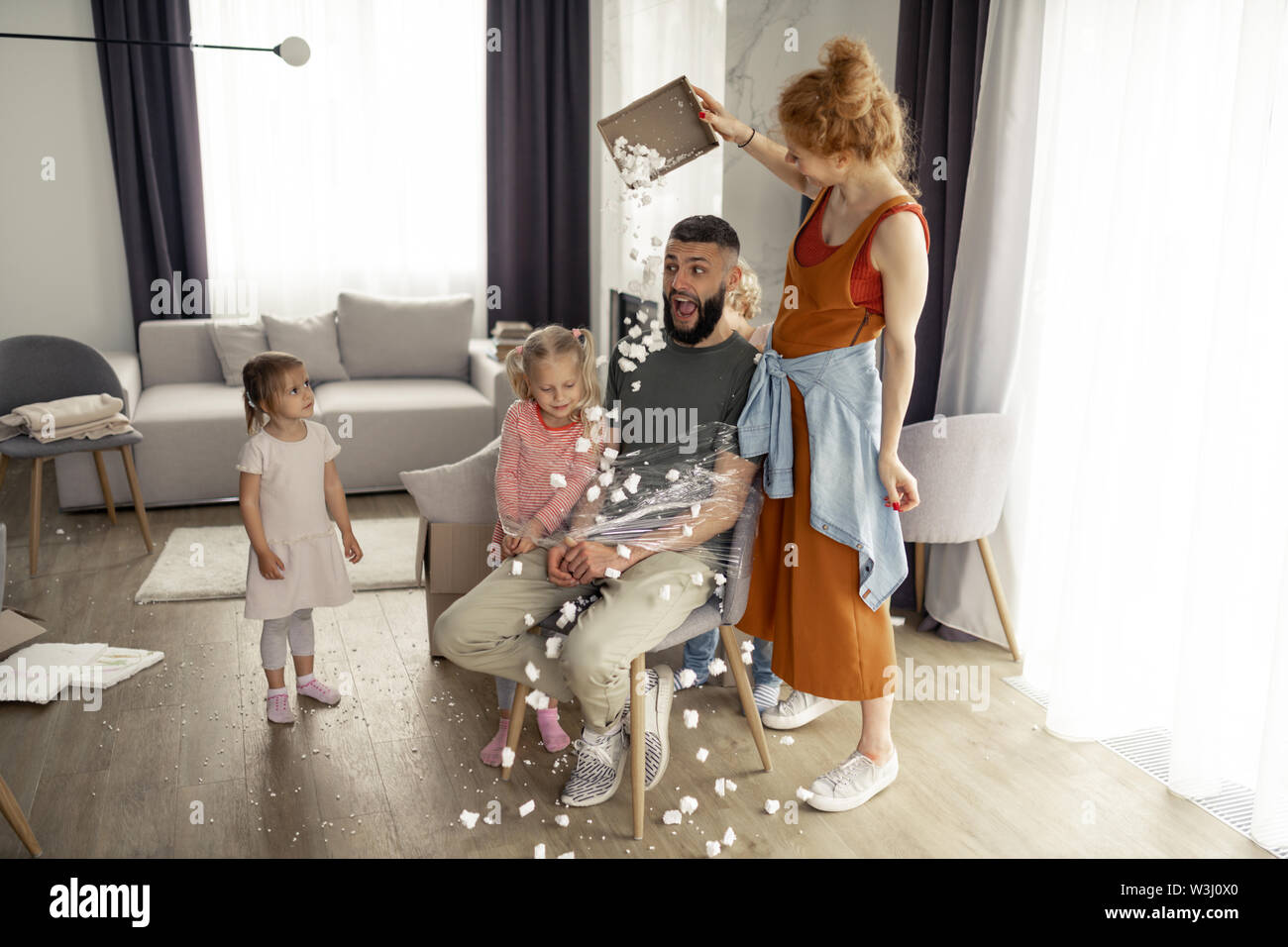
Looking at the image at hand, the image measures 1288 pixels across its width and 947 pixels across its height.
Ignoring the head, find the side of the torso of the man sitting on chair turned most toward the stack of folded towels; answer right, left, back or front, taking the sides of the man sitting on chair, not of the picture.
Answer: right

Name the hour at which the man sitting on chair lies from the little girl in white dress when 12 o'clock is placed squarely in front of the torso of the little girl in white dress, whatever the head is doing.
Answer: The man sitting on chair is roughly at 12 o'clock from the little girl in white dress.

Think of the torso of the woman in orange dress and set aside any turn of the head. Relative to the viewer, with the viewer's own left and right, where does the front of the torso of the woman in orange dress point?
facing the viewer and to the left of the viewer

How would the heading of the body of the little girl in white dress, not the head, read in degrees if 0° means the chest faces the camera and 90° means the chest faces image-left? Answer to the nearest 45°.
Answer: approximately 315°

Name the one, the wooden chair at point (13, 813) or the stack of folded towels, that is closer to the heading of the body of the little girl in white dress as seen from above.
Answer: the wooden chair

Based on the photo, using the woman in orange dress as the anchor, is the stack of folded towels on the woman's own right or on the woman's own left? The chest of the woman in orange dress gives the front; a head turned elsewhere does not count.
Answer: on the woman's own right

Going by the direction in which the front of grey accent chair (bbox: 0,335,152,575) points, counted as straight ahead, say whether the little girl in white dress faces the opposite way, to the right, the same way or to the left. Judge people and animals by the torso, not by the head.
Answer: the same way

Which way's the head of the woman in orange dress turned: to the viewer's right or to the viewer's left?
to the viewer's left

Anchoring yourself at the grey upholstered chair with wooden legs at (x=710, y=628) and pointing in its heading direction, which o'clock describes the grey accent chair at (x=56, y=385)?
The grey accent chair is roughly at 3 o'clock from the grey upholstered chair with wooden legs.

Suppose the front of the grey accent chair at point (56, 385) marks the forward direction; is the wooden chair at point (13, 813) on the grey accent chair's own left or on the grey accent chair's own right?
on the grey accent chair's own right

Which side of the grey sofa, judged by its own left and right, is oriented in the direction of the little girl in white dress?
front

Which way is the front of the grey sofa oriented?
toward the camera

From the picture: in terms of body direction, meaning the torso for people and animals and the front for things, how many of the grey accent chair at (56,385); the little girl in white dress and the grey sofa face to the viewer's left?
0

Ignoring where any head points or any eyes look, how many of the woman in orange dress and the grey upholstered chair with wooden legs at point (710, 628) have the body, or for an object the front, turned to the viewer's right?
0

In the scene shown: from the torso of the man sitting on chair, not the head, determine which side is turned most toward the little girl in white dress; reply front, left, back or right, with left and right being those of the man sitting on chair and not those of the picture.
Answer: right

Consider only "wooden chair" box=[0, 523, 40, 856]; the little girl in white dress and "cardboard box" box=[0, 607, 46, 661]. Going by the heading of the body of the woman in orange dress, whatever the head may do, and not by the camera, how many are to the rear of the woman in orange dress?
0

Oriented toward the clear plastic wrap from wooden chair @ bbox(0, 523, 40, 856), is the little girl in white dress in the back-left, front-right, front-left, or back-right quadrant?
front-left

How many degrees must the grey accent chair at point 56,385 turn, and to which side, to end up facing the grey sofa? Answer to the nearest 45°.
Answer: approximately 90° to its left

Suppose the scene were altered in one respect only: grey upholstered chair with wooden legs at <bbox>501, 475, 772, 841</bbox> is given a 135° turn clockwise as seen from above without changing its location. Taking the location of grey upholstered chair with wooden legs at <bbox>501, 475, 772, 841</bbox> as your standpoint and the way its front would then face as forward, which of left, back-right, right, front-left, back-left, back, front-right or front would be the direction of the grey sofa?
front-left
